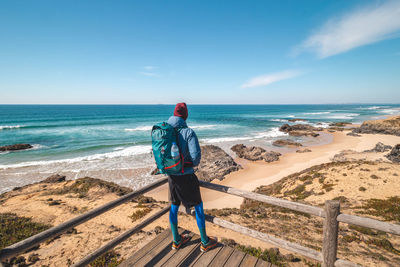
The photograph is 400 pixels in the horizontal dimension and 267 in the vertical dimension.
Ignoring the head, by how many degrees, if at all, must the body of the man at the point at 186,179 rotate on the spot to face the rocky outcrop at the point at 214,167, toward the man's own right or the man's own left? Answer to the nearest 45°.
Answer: approximately 45° to the man's own left

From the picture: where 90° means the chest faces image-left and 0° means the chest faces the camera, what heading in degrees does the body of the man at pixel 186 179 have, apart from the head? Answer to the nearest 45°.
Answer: approximately 225°

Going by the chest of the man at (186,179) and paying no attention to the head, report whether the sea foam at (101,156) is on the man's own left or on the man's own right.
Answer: on the man's own left

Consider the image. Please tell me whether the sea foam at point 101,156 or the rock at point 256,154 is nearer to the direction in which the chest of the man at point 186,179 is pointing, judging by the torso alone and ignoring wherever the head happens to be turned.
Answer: the rock

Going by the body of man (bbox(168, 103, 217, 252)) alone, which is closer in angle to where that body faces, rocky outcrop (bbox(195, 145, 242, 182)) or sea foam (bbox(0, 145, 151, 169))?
the rocky outcrop
